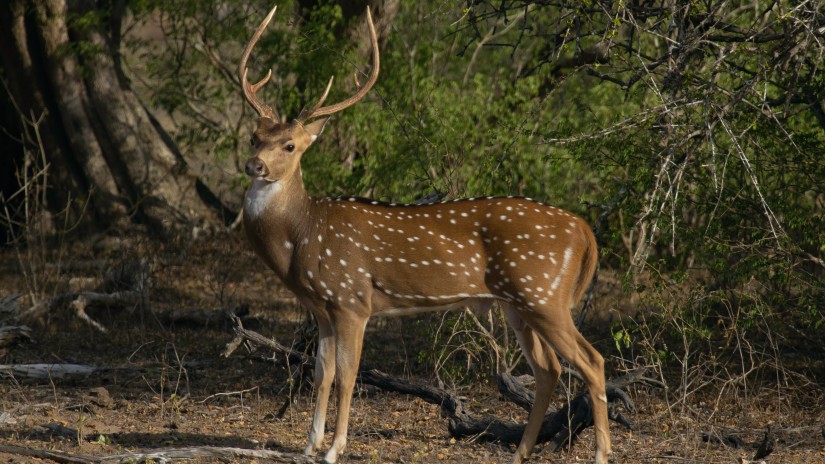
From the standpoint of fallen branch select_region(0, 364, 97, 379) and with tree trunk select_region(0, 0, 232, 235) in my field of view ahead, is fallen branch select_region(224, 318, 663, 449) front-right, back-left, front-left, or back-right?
back-right

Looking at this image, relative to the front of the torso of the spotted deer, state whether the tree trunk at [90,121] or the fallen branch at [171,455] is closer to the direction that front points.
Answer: the fallen branch

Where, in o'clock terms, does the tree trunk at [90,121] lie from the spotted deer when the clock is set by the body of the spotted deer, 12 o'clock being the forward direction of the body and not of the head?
The tree trunk is roughly at 2 o'clock from the spotted deer.

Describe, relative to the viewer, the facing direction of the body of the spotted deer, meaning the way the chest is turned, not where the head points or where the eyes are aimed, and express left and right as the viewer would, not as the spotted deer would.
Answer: facing to the left of the viewer

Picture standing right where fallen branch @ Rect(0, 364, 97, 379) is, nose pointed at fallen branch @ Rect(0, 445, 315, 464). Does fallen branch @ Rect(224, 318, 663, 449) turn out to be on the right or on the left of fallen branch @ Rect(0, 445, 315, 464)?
left

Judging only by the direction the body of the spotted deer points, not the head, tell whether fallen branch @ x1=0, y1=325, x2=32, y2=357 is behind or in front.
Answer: in front

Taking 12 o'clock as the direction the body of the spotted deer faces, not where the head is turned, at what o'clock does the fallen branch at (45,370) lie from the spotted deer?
The fallen branch is roughly at 1 o'clock from the spotted deer.
